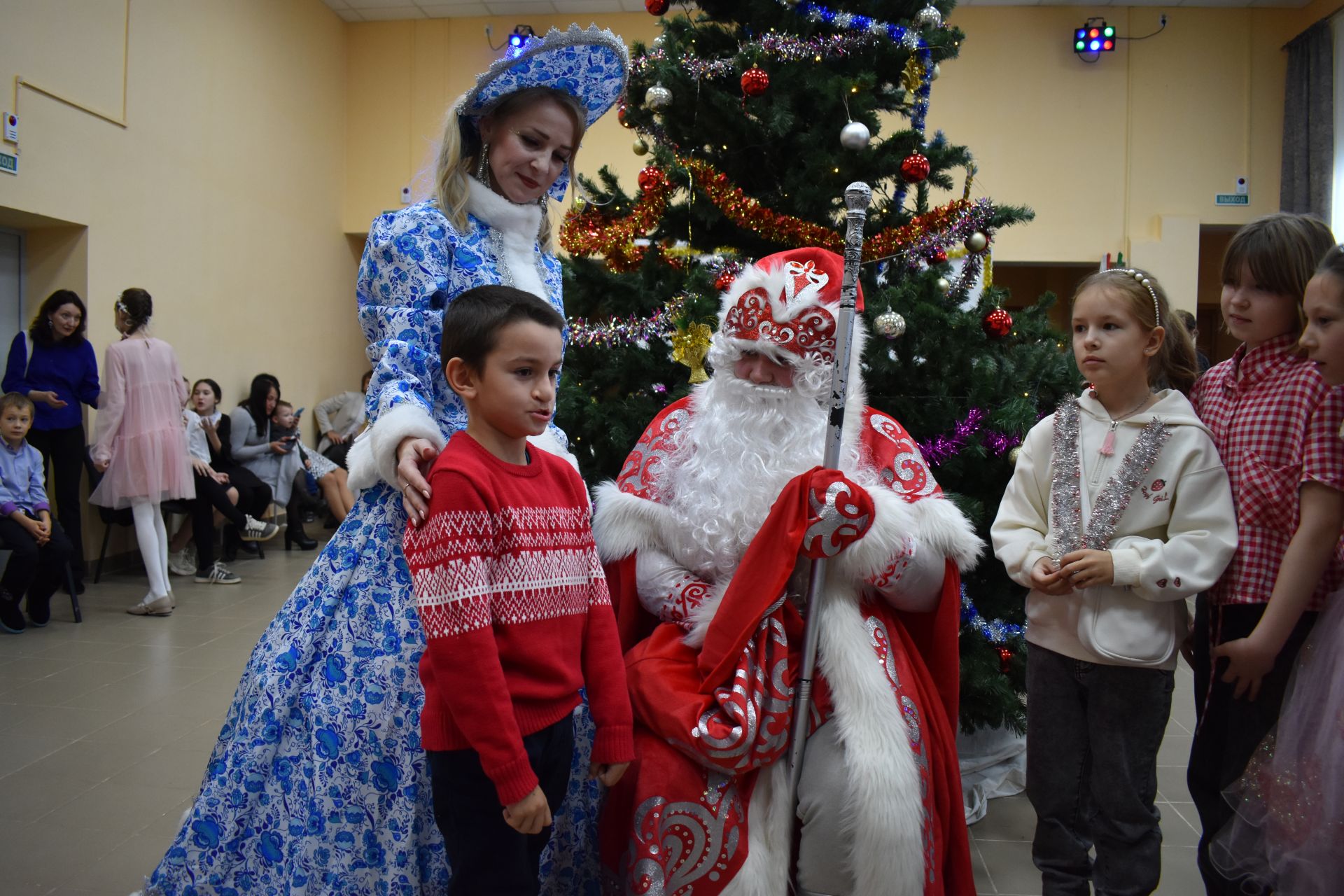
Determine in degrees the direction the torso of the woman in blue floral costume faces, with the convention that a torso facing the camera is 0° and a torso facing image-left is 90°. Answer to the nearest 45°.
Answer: approximately 315°

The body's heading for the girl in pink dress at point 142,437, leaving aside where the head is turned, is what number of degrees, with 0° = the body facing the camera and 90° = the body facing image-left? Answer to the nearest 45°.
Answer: approximately 135°

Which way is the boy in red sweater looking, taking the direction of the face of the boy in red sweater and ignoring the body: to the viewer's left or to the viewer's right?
to the viewer's right

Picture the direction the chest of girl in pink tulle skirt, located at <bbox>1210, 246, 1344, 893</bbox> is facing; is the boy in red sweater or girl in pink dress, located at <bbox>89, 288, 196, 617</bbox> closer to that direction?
the boy in red sweater

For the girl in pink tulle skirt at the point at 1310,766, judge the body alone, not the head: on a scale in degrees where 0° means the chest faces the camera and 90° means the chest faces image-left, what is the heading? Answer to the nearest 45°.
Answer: approximately 45°

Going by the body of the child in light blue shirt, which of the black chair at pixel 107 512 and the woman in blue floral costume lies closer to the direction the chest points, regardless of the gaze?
the woman in blue floral costume

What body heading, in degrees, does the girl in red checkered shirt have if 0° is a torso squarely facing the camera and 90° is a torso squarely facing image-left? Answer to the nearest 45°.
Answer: approximately 45°

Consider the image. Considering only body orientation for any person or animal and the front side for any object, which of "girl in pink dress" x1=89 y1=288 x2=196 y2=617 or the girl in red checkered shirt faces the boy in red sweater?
the girl in red checkered shirt

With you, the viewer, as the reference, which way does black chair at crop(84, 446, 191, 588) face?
facing to the right of the viewer

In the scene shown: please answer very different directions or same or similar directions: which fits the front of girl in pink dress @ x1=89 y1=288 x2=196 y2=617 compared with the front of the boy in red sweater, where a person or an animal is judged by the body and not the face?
very different directions

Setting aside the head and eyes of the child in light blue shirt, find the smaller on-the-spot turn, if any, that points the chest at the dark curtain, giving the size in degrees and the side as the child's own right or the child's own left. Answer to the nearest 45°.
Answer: approximately 45° to the child's own left
